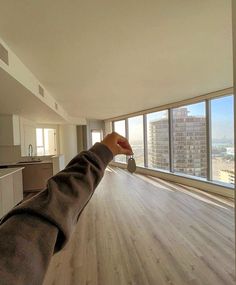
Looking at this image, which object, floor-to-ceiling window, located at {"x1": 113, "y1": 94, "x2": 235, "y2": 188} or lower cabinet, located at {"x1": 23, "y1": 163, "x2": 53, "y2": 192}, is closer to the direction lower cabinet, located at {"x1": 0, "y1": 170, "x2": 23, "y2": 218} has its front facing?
the floor-to-ceiling window

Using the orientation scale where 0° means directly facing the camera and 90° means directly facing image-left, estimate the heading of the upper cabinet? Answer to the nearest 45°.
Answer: approximately 315°

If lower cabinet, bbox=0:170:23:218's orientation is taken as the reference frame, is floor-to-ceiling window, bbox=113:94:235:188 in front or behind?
in front

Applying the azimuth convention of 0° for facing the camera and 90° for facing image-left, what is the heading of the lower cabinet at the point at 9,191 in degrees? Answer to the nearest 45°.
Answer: approximately 315°

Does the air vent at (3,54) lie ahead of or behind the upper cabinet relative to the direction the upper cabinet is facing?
ahead

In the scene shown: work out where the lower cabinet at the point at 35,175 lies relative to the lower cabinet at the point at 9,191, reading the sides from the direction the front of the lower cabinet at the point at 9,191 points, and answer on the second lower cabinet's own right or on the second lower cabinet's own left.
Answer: on the second lower cabinet's own left

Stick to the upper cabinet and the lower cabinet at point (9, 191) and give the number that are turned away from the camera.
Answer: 0
